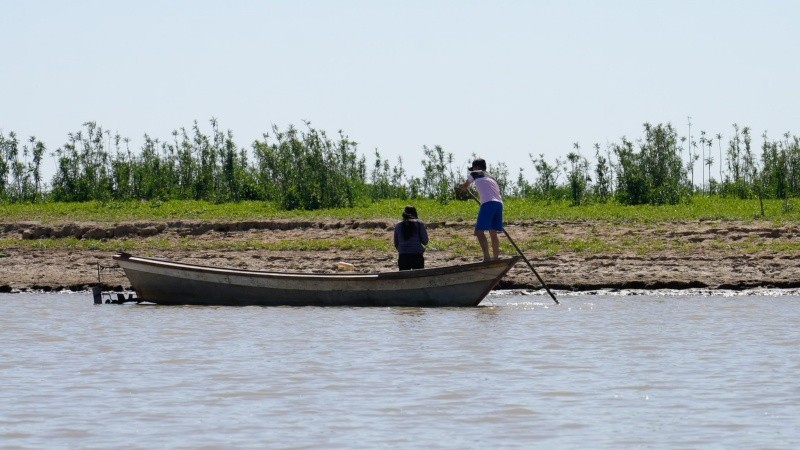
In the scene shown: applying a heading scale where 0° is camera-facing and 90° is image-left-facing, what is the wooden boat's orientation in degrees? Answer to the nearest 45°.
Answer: approximately 270°

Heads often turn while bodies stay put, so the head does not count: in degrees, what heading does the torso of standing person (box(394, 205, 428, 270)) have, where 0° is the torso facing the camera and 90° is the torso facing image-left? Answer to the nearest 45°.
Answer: approximately 180°
